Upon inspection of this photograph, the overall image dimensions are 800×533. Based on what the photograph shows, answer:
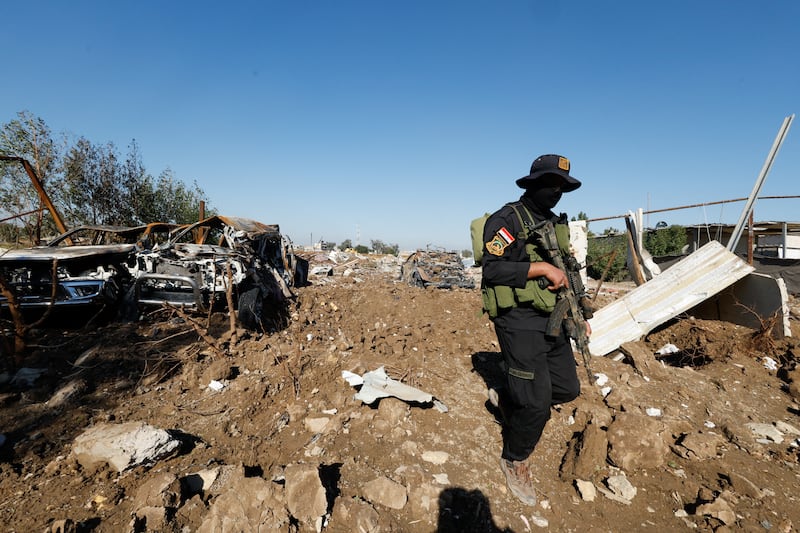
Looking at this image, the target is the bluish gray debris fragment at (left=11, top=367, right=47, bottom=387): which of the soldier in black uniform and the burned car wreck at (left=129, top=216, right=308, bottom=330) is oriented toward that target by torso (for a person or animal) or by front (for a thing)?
the burned car wreck

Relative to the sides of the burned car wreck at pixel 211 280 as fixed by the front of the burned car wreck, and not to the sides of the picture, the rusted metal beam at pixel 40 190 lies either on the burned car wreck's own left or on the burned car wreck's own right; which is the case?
on the burned car wreck's own right

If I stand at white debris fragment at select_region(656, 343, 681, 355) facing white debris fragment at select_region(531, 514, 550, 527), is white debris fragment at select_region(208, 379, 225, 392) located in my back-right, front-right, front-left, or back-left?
front-right

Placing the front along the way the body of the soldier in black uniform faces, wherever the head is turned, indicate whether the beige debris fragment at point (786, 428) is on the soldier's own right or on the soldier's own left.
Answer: on the soldier's own left

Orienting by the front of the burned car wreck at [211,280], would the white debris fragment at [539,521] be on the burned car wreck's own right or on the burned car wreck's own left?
on the burned car wreck's own left

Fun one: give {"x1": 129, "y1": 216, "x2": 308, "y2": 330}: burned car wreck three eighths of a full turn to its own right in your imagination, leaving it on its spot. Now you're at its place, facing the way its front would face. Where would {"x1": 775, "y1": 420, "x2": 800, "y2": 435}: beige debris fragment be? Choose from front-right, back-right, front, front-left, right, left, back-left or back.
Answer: back-right

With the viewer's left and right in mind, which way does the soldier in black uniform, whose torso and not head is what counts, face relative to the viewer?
facing the viewer and to the right of the viewer

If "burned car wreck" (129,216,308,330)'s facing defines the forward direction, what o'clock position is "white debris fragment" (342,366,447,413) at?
The white debris fragment is roughly at 10 o'clock from the burned car wreck.

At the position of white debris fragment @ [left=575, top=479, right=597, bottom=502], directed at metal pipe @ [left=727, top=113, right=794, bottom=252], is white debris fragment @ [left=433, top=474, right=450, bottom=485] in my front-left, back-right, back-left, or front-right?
back-left

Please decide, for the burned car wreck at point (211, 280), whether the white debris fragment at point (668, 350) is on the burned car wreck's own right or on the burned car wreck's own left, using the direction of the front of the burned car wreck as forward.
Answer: on the burned car wreck's own left

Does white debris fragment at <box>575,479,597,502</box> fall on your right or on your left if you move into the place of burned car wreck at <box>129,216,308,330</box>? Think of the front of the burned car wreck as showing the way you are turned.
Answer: on your left

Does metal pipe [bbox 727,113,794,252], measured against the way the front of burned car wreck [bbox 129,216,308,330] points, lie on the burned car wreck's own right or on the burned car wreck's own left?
on the burned car wreck's own left

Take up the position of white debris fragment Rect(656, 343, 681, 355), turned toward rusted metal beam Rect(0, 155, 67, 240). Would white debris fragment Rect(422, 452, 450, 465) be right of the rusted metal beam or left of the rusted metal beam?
left

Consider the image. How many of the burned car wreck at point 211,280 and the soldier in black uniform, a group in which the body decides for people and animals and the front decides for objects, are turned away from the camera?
0

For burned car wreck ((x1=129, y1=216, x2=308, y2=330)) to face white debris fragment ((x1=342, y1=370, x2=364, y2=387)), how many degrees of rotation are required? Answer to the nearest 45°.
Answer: approximately 45° to its left

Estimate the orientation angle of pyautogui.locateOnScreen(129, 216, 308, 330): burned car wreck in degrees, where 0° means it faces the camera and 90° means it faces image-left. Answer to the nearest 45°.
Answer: approximately 45°

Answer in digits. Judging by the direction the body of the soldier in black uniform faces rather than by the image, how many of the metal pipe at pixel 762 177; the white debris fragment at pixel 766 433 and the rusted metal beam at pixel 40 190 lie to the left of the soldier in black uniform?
2
